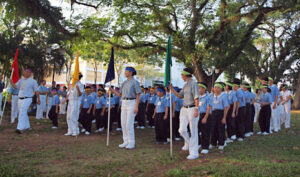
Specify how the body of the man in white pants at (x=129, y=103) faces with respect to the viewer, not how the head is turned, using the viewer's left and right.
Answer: facing the viewer and to the left of the viewer

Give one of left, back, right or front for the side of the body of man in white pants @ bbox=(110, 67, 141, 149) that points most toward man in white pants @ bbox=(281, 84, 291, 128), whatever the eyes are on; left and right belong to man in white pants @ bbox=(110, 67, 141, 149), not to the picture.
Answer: back
